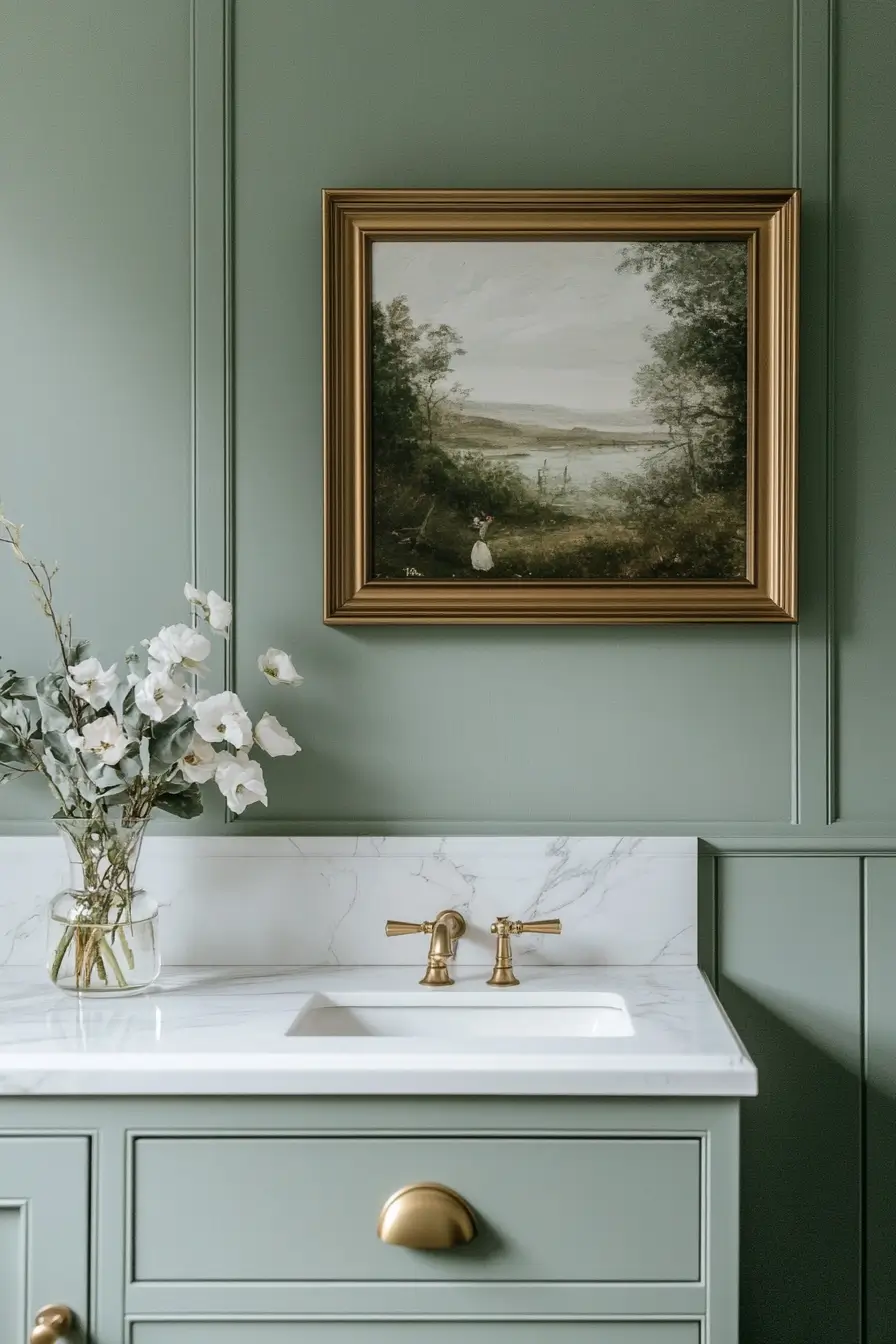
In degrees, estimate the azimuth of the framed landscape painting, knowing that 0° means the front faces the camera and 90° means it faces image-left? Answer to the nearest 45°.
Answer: approximately 0°

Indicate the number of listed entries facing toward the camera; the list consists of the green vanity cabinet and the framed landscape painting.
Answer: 2

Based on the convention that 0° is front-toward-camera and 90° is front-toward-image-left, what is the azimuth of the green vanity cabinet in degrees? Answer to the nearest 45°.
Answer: approximately 0°
